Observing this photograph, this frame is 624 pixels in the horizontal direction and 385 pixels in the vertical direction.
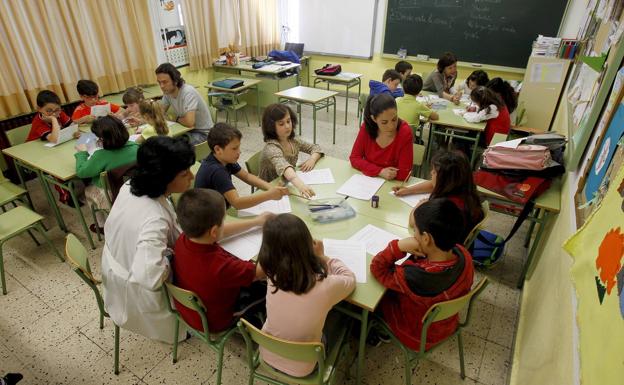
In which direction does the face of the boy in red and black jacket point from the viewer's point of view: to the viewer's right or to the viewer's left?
to the viewer's left

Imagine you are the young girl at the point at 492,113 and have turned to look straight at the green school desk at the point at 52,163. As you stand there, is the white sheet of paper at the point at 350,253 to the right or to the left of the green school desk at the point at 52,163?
left

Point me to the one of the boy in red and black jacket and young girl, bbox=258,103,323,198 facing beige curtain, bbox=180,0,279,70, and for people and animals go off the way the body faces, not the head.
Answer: the boy in red and black jacket

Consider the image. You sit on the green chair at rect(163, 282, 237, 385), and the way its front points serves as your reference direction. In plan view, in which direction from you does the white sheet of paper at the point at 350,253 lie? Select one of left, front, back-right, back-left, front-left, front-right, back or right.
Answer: front-right

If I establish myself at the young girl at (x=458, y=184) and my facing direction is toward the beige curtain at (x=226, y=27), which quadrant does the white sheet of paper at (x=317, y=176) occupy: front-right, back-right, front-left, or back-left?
front-left

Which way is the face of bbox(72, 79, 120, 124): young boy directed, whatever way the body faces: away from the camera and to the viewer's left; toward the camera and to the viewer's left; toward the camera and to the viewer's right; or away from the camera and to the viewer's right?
toward the camera and to the viewer's right

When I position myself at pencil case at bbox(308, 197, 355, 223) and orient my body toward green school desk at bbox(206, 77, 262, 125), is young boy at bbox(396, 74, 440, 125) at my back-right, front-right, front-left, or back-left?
front-right

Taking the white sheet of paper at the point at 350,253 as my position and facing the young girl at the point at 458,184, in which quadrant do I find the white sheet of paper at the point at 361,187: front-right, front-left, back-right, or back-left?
front-left

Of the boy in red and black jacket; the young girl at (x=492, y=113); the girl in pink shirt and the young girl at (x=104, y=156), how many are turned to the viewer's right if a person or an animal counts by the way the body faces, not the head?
0

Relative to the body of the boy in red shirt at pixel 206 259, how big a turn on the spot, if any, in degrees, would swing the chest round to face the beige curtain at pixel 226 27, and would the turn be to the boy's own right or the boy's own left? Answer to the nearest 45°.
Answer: approximately 45° to the boy's own left

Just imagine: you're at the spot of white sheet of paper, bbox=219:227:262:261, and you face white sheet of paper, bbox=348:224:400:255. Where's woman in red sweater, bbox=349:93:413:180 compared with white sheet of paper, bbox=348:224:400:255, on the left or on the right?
left

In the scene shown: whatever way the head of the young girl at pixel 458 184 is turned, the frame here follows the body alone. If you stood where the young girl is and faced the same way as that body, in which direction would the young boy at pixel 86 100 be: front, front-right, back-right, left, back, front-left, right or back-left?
front

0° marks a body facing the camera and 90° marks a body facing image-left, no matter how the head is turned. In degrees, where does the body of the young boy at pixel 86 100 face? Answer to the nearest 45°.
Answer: approximately 315°

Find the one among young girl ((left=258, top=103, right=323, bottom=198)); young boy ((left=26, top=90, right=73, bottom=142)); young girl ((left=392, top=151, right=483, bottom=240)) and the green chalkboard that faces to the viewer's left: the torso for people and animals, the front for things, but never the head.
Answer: young girl ((left=392, top=151, right=483, bottom=240))

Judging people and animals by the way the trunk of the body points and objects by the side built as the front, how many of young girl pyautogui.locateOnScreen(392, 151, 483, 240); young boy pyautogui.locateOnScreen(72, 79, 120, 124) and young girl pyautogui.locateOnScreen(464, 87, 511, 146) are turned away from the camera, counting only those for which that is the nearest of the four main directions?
0

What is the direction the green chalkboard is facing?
toward the camera

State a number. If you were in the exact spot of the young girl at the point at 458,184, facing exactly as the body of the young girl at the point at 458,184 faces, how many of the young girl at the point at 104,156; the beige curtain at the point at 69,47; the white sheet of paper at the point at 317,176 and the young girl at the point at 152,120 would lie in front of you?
4

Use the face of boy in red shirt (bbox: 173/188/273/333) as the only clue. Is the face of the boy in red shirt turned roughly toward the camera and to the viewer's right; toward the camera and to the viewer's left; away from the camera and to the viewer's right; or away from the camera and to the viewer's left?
away from the camera and to the viewer's right

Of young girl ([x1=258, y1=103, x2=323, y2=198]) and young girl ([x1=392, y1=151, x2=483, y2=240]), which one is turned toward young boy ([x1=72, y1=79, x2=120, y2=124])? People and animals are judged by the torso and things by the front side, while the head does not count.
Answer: young girl ([x1=392, y1=151, x2=483, y2=240])

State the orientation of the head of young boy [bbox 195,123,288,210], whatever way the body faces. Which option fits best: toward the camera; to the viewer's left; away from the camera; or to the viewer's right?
to the viewer's right

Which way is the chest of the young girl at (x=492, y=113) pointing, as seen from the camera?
to the viewer's left

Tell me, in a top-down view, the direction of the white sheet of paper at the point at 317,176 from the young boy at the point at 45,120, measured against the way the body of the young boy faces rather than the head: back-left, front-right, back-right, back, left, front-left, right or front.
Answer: front

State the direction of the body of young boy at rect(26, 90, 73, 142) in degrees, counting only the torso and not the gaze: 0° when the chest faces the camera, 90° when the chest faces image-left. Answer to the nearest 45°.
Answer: approximately 315°

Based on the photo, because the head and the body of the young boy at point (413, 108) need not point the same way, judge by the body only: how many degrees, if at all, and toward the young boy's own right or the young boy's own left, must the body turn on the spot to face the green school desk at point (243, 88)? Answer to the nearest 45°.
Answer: approximately 90° to the young boy's own left
